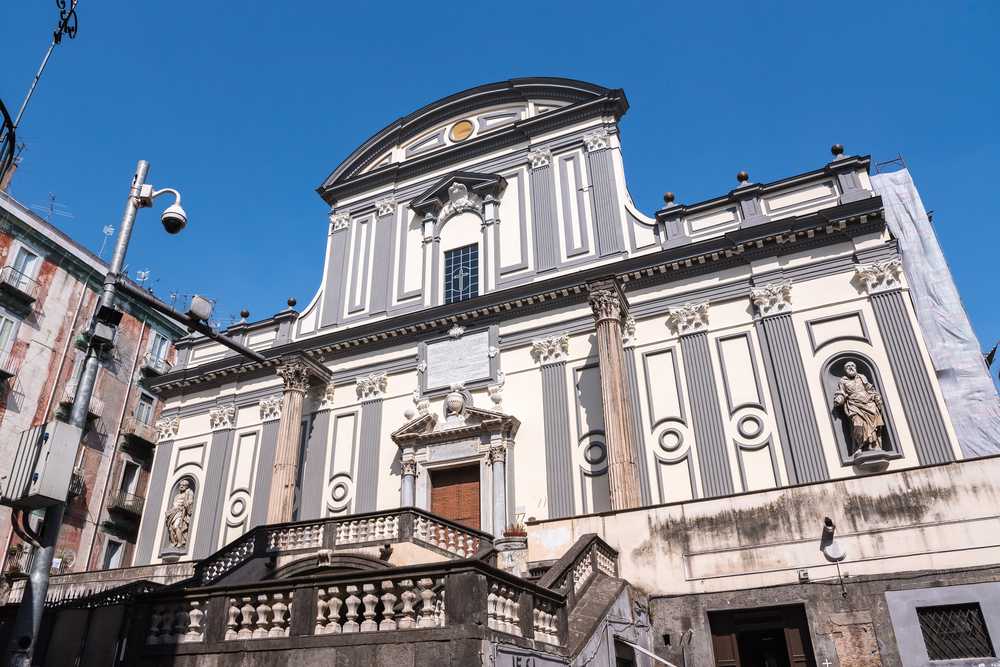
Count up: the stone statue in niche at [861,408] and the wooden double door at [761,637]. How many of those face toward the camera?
2

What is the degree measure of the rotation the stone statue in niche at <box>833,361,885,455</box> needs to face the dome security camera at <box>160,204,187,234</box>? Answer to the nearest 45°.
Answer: approximately 45° to its right

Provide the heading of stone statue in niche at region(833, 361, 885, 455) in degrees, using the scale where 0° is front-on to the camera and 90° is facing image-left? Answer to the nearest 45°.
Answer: approximately 0°

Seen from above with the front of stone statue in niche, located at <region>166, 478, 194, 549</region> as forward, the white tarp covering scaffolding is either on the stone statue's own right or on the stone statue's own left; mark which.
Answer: on the stone statue's own left

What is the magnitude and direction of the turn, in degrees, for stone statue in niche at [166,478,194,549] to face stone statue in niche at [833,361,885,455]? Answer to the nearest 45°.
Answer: approximately 90° to its left

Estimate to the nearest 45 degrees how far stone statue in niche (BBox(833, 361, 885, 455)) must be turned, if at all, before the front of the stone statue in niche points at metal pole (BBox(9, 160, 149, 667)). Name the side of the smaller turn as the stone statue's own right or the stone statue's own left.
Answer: approximately 45° to the stone statue's own right

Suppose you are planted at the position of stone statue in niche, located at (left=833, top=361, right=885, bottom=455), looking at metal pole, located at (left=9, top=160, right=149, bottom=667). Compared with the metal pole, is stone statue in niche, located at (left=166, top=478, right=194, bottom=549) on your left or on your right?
right

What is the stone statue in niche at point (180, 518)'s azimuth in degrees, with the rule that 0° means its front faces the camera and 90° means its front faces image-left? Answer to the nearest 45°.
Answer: approximately 45°
